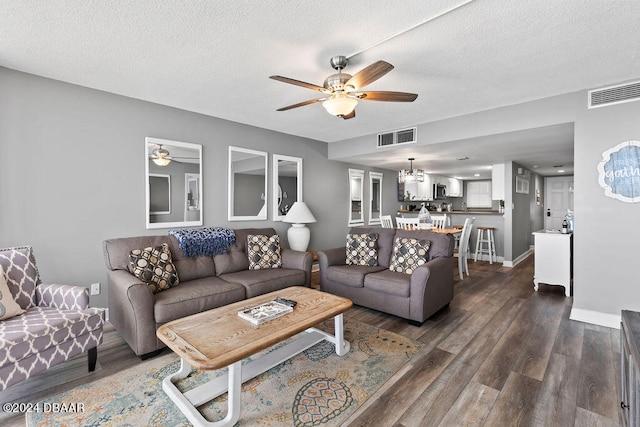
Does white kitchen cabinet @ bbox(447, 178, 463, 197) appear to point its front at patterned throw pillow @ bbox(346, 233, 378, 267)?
yes

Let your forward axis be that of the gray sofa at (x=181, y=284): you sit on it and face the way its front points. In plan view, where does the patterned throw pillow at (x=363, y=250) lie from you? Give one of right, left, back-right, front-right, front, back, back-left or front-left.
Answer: front-left

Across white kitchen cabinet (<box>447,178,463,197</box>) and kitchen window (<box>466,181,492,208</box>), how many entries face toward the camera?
2

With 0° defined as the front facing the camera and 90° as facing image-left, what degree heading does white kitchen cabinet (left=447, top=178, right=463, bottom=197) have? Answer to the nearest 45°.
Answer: approximately 0°

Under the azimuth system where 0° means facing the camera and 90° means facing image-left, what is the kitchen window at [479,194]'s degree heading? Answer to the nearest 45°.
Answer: approximately 0°

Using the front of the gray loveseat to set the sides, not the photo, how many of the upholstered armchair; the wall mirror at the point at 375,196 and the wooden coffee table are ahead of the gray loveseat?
2

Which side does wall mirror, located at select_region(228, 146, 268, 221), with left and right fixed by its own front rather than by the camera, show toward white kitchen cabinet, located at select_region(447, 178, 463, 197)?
left

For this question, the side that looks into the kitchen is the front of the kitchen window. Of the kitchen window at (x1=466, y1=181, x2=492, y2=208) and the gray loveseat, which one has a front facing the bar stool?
the kitchen window

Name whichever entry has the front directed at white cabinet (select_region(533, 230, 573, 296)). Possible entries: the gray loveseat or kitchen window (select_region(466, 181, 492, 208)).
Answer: the kitchen window

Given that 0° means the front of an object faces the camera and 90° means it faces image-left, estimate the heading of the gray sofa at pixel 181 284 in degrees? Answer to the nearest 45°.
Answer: approximately 315°

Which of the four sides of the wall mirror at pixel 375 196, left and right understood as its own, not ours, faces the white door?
left

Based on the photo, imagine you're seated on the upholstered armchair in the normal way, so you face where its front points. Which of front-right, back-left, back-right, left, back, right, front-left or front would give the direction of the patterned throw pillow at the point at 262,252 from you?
front-left

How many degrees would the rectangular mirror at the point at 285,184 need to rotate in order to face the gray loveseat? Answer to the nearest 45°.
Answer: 0° — it already faces it
